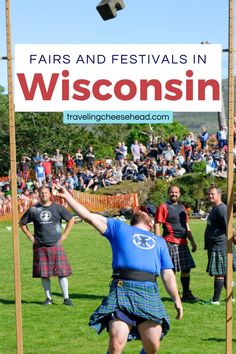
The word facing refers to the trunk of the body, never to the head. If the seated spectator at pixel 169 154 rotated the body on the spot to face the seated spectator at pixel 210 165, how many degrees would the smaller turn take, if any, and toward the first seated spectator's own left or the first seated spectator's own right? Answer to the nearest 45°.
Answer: approximately 90° to the first seated spectator's own left

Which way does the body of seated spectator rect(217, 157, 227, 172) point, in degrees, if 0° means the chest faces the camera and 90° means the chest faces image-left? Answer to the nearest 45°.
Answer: approximately 45°

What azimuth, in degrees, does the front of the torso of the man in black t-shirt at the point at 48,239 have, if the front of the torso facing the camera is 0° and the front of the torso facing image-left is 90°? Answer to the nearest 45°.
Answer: approximately 0°

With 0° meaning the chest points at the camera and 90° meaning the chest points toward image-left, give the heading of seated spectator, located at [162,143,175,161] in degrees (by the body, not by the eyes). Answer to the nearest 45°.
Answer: approximately 45°

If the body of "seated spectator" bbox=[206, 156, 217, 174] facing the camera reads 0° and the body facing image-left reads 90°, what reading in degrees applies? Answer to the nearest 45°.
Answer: approximately 45°

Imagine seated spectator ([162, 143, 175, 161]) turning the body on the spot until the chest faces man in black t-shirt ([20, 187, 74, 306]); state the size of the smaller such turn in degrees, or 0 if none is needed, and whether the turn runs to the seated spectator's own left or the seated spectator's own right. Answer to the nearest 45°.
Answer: approximately 45° to the seated spectator's own left

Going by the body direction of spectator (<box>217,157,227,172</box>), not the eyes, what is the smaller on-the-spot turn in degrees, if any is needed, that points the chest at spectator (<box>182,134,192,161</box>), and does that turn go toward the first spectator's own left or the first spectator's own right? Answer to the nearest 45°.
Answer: approximately 90° to the first spectator's own right

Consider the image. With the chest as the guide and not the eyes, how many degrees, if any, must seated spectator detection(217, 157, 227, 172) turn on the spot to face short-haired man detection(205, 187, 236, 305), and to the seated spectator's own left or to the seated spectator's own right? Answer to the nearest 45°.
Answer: approximately 45° to the seated spectator's own left

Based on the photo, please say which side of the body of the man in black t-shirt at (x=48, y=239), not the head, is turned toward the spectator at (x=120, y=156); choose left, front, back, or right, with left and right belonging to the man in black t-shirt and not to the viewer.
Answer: back
